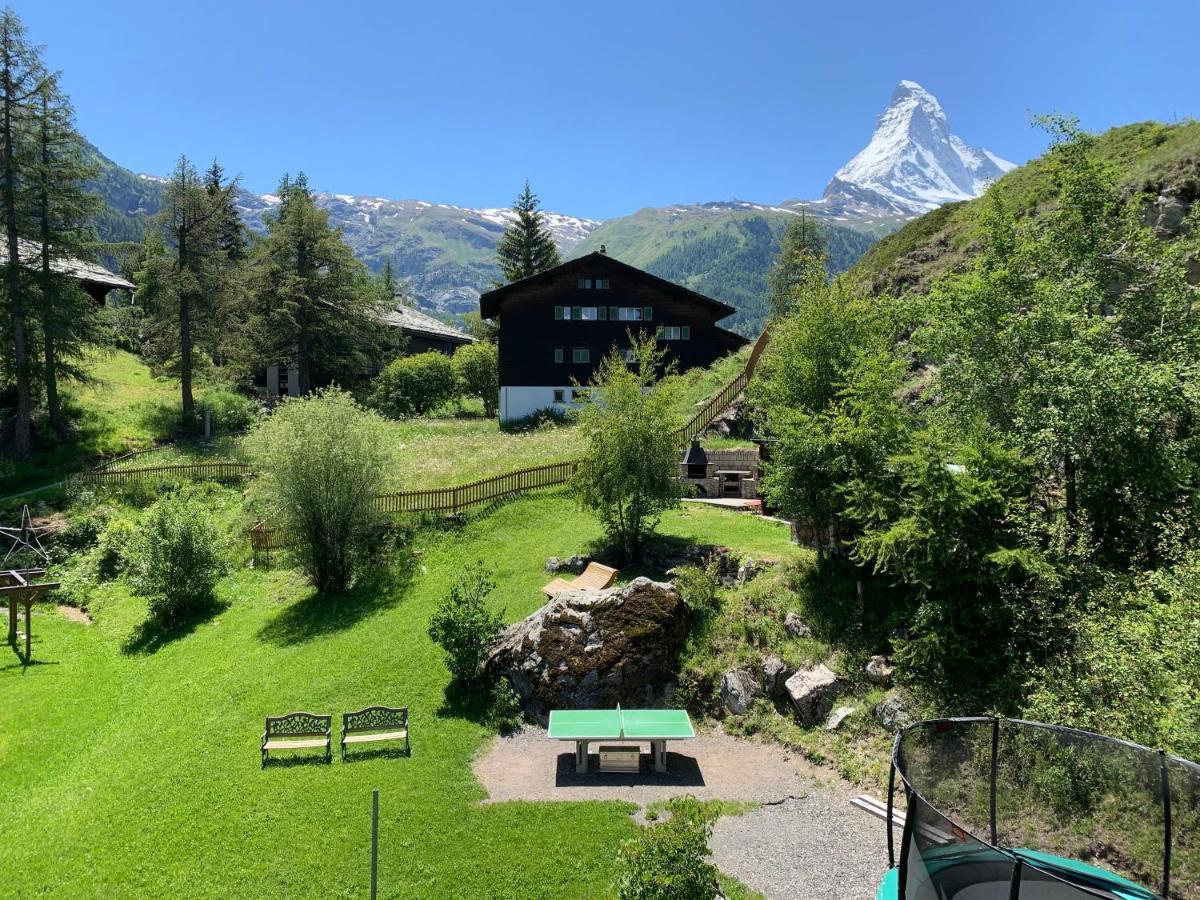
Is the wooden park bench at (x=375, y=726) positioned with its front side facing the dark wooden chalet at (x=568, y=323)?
no

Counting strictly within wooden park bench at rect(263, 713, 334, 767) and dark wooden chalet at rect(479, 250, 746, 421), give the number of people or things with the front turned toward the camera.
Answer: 2

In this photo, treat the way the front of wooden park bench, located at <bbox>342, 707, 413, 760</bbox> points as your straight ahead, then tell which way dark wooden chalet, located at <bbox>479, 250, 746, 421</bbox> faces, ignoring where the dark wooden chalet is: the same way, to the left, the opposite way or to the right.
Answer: the same way

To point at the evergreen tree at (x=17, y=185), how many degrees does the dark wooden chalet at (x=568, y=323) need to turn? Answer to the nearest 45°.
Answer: approximately 45° to its right

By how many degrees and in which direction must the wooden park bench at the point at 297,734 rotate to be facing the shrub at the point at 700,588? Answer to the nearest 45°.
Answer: approximately 90° to its left

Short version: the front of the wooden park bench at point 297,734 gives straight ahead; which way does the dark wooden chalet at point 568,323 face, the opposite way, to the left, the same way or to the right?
the same way

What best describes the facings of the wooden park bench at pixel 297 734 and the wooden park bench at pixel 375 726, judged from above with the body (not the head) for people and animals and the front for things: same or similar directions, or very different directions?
same or similar directions

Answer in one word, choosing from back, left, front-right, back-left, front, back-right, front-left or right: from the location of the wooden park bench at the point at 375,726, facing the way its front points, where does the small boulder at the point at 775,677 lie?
left

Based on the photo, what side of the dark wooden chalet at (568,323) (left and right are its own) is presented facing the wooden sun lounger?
front

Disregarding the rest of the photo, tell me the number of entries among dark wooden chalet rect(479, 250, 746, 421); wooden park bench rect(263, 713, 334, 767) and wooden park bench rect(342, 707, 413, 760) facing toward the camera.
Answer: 3

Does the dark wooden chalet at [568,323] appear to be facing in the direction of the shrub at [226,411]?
no

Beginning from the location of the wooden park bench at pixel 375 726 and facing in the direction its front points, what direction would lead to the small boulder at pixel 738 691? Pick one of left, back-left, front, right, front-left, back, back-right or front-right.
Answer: left

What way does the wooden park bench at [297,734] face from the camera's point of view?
toward the camera

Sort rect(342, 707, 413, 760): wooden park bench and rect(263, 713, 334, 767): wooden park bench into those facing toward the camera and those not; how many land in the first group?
2

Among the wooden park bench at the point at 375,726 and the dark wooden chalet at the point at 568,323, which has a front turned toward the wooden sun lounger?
the dark wooden chalet

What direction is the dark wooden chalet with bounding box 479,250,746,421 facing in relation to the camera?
toward the camera

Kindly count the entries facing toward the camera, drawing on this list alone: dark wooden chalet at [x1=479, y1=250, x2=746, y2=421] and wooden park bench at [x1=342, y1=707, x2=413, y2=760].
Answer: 2

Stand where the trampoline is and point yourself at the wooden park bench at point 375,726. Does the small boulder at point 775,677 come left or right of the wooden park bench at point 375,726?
right

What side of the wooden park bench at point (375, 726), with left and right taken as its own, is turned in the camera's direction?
front
